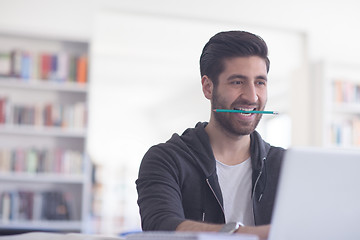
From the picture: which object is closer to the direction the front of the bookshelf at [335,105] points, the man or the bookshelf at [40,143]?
the man

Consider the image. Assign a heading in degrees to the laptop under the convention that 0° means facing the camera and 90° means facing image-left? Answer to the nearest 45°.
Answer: approximately 180°

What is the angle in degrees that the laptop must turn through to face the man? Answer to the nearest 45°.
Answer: approximately 45° to its left

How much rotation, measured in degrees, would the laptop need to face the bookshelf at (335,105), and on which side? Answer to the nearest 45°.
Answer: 0° — it already faces it

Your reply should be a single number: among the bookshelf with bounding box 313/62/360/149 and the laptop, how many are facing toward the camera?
1

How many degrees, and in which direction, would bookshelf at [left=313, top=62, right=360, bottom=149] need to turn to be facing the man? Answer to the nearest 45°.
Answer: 0° — it already faces them
